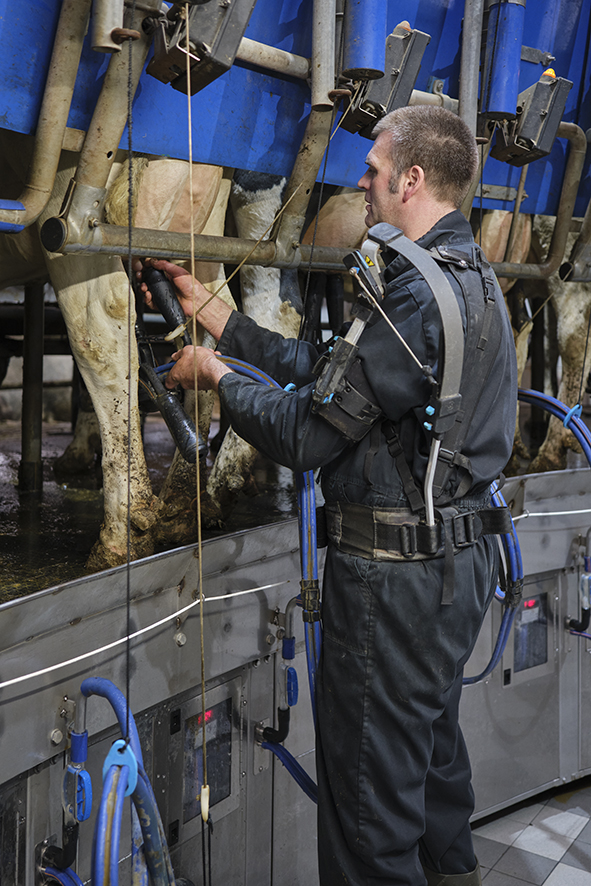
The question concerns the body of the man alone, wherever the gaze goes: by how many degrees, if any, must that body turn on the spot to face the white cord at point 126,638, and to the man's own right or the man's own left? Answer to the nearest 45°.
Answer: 0° — they already face it

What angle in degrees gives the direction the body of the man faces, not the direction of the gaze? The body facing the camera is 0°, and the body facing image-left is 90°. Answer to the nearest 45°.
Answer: approximately 90°

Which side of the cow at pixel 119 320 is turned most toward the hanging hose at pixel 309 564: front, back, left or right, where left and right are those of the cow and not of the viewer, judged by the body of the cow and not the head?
back

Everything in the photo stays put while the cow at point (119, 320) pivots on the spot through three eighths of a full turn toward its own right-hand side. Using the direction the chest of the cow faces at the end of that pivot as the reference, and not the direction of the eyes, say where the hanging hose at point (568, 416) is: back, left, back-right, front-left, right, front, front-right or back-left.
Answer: front

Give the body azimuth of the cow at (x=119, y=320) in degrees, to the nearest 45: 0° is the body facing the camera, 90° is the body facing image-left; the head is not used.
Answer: approximately 135°

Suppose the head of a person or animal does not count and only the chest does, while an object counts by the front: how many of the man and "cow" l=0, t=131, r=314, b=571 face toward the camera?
0

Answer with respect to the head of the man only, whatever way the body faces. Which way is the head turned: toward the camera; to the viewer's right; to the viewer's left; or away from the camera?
to the viewer's left

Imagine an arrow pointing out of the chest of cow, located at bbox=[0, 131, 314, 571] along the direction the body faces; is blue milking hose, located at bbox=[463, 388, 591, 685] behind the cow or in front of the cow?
behind

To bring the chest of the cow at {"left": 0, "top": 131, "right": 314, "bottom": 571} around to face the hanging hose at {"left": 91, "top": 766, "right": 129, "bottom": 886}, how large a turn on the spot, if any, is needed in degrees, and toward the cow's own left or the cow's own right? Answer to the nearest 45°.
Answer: approximately 135° to the cow's own left
